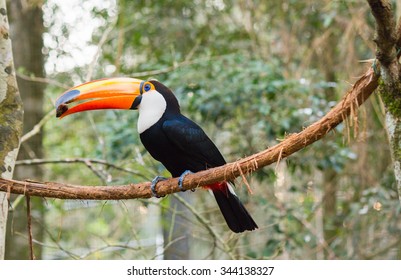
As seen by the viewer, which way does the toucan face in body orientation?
to the viewer's left

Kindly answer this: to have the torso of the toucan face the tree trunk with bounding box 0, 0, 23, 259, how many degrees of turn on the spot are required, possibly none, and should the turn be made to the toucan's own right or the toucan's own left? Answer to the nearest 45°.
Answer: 0° — it already faces it

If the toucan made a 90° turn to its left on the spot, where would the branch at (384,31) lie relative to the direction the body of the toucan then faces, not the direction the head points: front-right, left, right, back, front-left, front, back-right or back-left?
front-left

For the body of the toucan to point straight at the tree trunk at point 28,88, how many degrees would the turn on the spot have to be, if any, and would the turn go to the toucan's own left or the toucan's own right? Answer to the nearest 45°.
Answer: approximately 45° to the toucan's own right
